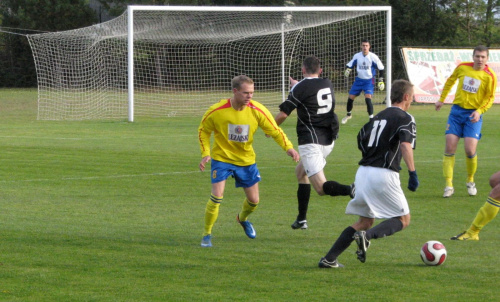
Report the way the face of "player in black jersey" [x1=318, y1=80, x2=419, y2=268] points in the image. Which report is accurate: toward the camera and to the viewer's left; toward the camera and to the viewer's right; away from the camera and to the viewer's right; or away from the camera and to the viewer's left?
away from the camera and to the viewer's right

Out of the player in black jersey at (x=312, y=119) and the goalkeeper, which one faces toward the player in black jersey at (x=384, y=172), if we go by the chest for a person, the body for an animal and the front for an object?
the goalkeeper

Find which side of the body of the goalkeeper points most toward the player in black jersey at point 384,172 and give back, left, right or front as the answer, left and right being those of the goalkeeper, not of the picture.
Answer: front

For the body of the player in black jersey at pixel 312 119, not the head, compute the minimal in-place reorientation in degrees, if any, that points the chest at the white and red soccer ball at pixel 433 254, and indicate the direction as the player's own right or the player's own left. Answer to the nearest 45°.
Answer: approximately 180°

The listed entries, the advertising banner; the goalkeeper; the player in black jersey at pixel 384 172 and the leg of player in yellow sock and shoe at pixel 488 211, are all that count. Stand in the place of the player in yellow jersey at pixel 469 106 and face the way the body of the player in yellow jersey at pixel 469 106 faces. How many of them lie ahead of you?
2

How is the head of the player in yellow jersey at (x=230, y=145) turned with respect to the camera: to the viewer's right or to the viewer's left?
to the viewer's right

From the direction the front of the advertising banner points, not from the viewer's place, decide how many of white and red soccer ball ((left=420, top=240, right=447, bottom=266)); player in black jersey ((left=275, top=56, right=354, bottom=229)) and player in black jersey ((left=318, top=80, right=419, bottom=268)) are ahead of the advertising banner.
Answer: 3

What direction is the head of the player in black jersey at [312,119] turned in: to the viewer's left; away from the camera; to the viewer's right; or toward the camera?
away from the camera

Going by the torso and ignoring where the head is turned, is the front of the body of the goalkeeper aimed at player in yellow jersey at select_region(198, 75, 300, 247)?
yes
